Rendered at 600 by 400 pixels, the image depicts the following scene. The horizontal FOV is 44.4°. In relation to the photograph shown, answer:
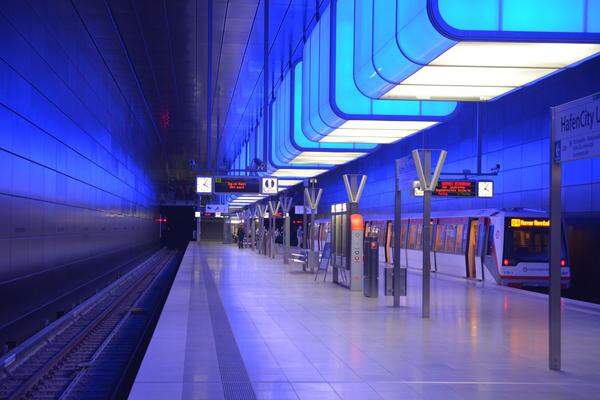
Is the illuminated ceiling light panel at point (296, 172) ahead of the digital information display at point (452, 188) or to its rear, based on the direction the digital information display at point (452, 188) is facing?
to the rear

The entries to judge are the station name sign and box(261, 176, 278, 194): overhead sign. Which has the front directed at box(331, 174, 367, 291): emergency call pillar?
the overhead sign

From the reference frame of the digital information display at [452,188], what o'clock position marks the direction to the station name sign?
The station name sign is roughly at 12 o'clock from the digital information display.

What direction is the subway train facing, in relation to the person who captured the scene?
facing the viewer and to the right of the viewer

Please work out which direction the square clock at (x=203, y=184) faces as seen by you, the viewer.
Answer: facing the viewer

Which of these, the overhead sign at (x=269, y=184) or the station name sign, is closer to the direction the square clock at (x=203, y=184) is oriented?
the station name sign

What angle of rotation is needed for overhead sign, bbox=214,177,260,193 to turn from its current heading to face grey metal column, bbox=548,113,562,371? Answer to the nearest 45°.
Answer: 0° — it already faces it

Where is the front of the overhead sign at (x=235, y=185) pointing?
toward the camera

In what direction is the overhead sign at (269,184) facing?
toward the camera

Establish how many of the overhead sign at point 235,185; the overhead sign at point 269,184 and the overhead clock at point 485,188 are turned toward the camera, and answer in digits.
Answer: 3

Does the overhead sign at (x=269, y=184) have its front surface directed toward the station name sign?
yes
